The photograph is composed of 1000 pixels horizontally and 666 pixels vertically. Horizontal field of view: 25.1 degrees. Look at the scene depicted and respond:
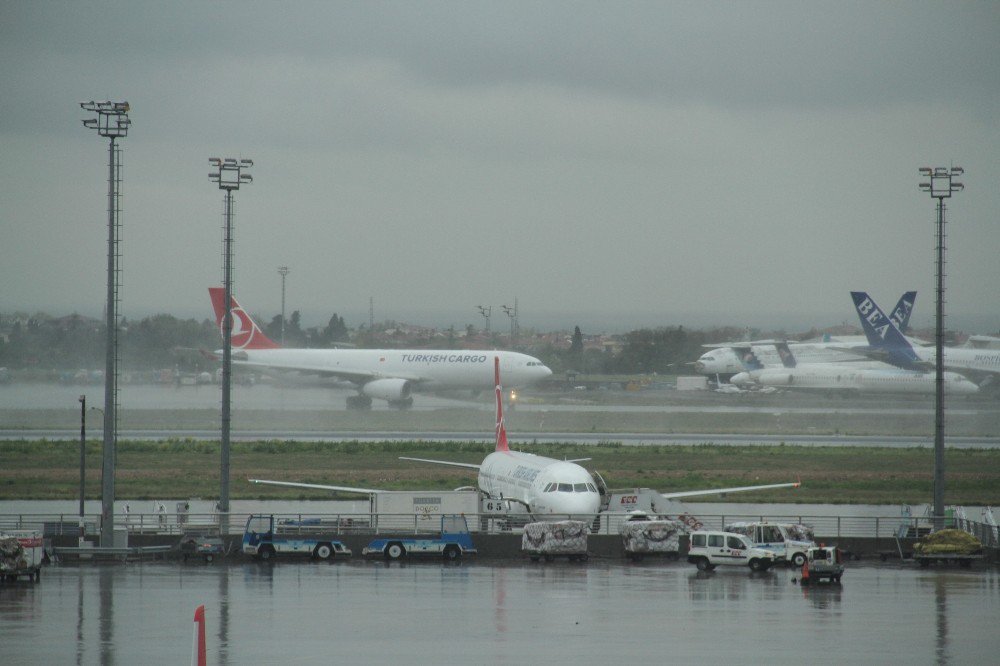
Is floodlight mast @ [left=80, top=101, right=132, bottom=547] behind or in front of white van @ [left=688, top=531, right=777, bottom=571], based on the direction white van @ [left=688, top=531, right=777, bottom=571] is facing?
behind

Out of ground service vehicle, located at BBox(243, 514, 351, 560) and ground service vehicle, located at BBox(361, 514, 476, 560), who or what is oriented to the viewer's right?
ground service vehicle, located at BBox(361, 514, 476, 560)

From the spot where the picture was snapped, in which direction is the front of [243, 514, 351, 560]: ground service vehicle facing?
facing to the left of the viewer

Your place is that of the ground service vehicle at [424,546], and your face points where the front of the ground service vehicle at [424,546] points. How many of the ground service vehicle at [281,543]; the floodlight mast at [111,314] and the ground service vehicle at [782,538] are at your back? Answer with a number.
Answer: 2

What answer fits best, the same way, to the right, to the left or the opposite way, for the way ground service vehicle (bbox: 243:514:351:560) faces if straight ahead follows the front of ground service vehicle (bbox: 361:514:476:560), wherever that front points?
the opposite way

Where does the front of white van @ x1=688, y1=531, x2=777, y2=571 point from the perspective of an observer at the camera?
facing to the right of the viewer

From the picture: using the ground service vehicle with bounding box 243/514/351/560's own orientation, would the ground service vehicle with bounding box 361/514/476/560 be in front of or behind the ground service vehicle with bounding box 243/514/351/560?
behind

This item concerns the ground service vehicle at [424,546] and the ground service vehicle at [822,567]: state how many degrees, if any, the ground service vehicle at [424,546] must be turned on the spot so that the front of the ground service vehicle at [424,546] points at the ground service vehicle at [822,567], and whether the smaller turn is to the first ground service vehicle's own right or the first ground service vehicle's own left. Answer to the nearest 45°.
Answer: approximately 45° to the first ground service vehicle's own right

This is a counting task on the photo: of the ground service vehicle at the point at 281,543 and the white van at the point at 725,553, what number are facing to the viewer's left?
1

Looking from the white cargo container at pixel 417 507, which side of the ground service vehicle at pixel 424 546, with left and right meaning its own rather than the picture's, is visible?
left

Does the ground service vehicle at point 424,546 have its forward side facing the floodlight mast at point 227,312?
no

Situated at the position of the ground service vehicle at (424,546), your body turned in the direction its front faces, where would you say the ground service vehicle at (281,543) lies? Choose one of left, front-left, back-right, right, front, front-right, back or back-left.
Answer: back

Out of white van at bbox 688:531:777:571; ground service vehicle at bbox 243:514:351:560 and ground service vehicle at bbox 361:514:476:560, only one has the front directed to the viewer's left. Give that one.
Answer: ground service vehicle at bbox 243:514:351:560

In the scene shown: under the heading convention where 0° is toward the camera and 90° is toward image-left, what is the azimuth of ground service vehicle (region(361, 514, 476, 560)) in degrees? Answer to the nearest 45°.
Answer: approximately 270°

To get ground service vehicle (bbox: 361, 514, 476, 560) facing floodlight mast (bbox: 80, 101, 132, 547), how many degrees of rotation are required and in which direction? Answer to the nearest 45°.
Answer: approximately 180°

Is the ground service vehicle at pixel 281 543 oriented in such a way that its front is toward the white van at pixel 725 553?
no

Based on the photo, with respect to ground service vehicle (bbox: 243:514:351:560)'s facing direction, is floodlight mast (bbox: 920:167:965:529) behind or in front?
behind

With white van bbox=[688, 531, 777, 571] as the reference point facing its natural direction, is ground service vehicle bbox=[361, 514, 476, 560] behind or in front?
behind

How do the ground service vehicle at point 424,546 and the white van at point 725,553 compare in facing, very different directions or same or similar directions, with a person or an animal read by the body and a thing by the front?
same or similar directions
